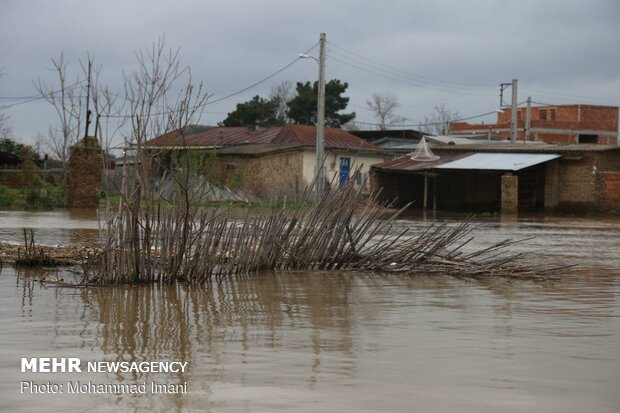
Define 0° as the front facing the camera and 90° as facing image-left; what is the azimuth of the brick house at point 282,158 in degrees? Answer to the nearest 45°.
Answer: approximately 315°

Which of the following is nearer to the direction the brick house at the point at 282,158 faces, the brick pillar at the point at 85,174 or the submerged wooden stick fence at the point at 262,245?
the submerged wooden stick fence

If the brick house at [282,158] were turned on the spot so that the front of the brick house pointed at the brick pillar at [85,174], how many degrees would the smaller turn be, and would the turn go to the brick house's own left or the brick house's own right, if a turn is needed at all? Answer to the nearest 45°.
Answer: approximately 90° to the brick house's own right

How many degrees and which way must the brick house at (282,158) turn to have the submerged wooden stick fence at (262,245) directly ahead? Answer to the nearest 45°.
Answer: approximately 45° to its right

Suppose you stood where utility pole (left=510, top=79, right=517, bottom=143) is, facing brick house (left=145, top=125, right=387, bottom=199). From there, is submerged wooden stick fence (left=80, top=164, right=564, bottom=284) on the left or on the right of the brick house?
left

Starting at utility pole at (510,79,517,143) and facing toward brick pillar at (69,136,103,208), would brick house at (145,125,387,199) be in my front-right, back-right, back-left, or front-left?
front-right
